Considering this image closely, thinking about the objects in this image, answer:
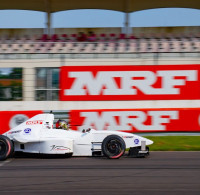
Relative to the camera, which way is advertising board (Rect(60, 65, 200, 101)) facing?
toward the camera

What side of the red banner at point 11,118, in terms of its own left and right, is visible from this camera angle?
front

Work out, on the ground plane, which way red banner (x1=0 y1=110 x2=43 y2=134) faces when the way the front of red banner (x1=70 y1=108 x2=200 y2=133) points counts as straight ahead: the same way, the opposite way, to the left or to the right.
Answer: the same way

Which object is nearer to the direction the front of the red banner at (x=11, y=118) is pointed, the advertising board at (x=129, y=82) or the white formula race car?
the white formula race car

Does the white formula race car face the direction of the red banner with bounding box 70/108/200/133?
no

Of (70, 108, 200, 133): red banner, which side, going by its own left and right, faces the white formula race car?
front

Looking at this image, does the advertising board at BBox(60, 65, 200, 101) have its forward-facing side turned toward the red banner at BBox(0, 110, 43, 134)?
no

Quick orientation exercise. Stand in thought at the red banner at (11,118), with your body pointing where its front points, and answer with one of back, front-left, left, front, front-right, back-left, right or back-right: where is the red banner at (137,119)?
left

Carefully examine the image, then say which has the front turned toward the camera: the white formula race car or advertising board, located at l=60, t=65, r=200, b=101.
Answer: the advertising board

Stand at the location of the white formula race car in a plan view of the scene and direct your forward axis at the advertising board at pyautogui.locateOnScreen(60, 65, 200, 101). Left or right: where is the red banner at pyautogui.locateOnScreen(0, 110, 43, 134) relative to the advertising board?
left

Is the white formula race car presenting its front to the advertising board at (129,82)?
no

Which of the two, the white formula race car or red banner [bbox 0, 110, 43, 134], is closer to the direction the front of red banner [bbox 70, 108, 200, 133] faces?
the white formula race car

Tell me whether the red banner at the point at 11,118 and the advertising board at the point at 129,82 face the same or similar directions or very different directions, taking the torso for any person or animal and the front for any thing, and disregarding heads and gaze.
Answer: same or similar directions

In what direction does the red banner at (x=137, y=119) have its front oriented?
toward the camera

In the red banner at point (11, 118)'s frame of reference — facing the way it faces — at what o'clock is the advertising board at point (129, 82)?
The advertising board is roughly at 9 o'clock from the red banner.
